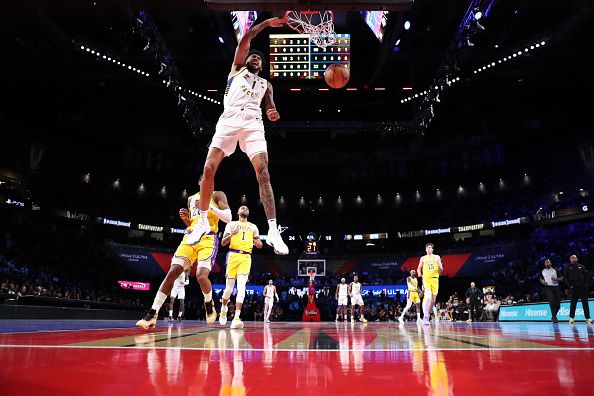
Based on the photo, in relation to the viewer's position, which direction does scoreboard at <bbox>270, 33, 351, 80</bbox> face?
facing the viewer

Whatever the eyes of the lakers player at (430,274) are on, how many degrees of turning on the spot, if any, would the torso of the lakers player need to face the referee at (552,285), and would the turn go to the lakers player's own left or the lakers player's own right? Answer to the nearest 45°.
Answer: approximately 135° to the lakers player's own left

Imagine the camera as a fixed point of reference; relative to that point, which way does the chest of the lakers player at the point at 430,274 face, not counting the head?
toward the camera

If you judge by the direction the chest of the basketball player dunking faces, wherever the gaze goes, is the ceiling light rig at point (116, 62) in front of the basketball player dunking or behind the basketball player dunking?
behind

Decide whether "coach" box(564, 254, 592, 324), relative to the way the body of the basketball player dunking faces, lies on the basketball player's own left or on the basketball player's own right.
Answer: on the basketball player's own left

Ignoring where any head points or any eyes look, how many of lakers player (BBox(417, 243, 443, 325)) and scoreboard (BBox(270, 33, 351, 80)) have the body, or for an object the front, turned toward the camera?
2

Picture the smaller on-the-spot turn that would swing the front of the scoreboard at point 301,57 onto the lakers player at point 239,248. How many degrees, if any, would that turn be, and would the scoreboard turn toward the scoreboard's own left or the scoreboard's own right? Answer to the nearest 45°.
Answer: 0° — it already faces them

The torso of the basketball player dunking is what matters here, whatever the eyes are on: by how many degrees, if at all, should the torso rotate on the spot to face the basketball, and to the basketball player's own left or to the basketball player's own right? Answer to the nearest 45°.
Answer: approximately 135° to the basketball player's own left

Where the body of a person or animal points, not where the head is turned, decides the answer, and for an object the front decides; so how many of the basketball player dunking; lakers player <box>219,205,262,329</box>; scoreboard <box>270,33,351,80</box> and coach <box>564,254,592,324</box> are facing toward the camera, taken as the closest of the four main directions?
4

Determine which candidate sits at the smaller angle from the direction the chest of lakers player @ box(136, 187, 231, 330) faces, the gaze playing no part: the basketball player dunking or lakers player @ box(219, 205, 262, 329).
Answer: the basketball player dunking
